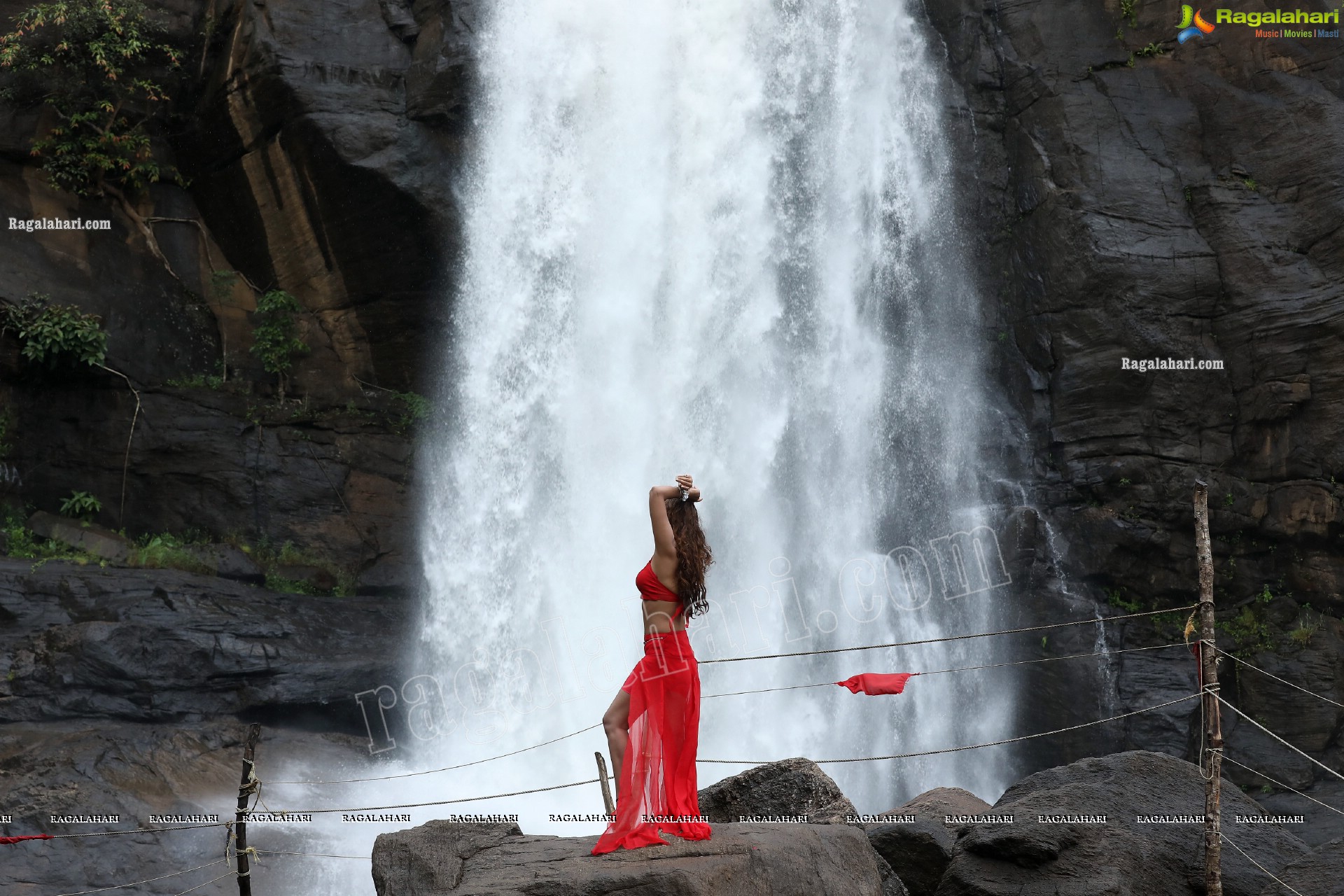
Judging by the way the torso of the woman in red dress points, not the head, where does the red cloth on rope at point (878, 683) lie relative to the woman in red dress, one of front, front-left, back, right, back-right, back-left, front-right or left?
back-right
